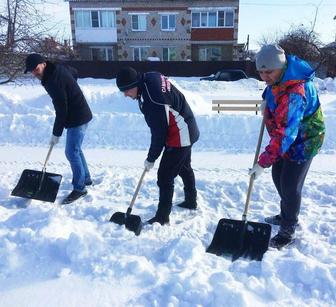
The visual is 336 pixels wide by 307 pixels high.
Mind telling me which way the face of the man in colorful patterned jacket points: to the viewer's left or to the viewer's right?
to the viewer's left

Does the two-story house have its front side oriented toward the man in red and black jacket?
yes

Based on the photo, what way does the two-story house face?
toward the camera

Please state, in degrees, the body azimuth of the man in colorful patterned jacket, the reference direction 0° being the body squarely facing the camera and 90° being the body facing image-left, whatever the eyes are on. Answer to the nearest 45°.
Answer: approximately 45°

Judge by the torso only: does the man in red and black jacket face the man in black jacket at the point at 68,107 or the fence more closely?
the man in black jacket

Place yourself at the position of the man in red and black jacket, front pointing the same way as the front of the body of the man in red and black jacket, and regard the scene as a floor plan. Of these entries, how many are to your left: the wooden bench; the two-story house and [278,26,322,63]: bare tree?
0

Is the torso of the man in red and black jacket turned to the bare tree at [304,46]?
no

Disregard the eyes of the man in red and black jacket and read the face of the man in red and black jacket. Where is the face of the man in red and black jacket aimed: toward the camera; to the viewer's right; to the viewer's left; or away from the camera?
to the viewer's left

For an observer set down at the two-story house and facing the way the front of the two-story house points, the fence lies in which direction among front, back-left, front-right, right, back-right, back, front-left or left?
front

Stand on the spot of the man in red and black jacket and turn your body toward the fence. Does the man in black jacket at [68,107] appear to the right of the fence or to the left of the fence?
left

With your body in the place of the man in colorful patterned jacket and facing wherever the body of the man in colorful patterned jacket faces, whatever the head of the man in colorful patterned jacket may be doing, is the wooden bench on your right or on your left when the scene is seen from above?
on your right

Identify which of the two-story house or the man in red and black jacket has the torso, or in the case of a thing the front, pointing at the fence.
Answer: the two-story house

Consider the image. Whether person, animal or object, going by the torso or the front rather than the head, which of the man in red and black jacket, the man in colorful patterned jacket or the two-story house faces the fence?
the two-story house

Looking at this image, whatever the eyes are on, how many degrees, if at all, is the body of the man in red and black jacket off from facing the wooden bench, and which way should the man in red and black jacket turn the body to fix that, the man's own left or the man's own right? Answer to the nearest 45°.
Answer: approximately 90° to the man's own right

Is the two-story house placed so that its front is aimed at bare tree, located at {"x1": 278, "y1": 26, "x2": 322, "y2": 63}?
no

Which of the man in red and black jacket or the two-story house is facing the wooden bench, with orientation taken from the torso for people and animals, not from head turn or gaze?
the two-story house

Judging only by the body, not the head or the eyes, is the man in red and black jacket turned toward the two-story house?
no

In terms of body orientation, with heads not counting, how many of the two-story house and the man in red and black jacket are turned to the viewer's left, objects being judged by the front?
1

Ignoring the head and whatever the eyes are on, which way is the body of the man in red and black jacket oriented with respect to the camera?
to the viewer's left
